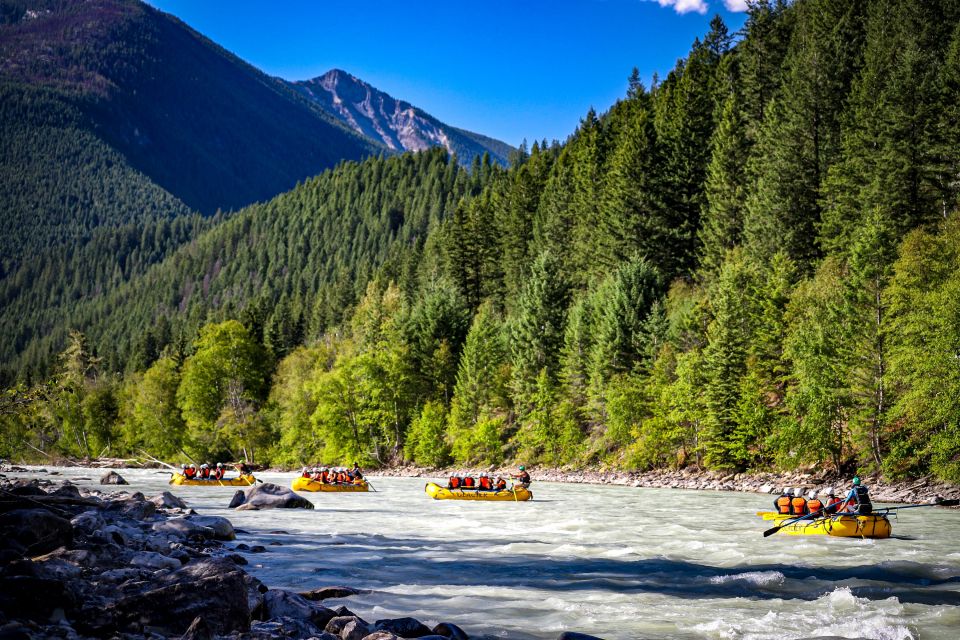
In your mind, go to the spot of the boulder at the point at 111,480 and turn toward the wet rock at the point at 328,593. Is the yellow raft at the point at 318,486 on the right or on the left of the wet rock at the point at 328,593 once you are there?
left

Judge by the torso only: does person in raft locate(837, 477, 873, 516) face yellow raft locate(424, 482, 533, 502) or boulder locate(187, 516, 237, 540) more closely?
the yellow raft

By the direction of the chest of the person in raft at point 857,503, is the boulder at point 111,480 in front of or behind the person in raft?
in front

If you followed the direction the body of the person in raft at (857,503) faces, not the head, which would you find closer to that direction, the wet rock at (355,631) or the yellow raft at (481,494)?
the yellow raft

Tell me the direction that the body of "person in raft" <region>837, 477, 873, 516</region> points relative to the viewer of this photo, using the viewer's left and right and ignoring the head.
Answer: facing away from the viewer and to the left of the viewer

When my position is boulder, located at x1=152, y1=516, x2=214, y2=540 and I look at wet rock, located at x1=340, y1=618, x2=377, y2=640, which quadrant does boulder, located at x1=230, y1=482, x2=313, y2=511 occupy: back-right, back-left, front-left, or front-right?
back-left

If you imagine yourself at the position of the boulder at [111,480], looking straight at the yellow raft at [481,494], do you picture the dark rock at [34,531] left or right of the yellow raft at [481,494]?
right

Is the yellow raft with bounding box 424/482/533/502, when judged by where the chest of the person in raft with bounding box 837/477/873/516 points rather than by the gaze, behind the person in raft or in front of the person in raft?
in front

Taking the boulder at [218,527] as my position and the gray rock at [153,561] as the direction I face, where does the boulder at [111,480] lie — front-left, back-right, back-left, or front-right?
back-right

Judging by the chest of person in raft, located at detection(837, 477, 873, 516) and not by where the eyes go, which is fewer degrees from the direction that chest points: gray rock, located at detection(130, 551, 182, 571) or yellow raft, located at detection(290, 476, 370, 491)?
the yellow raft
